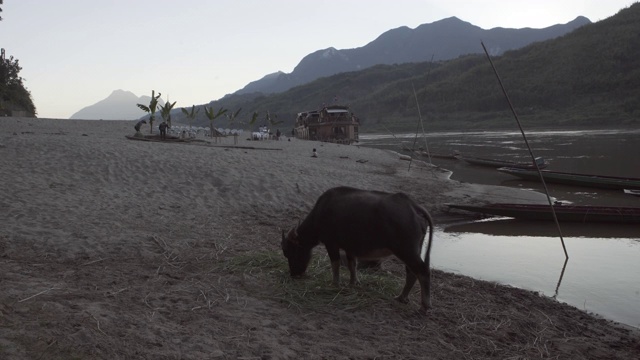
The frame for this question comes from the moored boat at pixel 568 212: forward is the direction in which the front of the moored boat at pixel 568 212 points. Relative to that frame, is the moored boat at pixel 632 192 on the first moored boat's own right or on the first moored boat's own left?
on the first moored boat's own right

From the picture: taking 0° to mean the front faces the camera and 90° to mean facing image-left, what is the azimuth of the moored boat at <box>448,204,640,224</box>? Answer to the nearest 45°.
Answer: approximately 90°

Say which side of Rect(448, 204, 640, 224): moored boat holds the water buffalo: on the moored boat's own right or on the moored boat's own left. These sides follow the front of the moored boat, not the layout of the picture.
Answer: on the moored boat's own left

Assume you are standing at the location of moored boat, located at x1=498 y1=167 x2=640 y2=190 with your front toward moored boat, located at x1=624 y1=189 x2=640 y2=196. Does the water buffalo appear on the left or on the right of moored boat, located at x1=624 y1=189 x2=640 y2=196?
right
